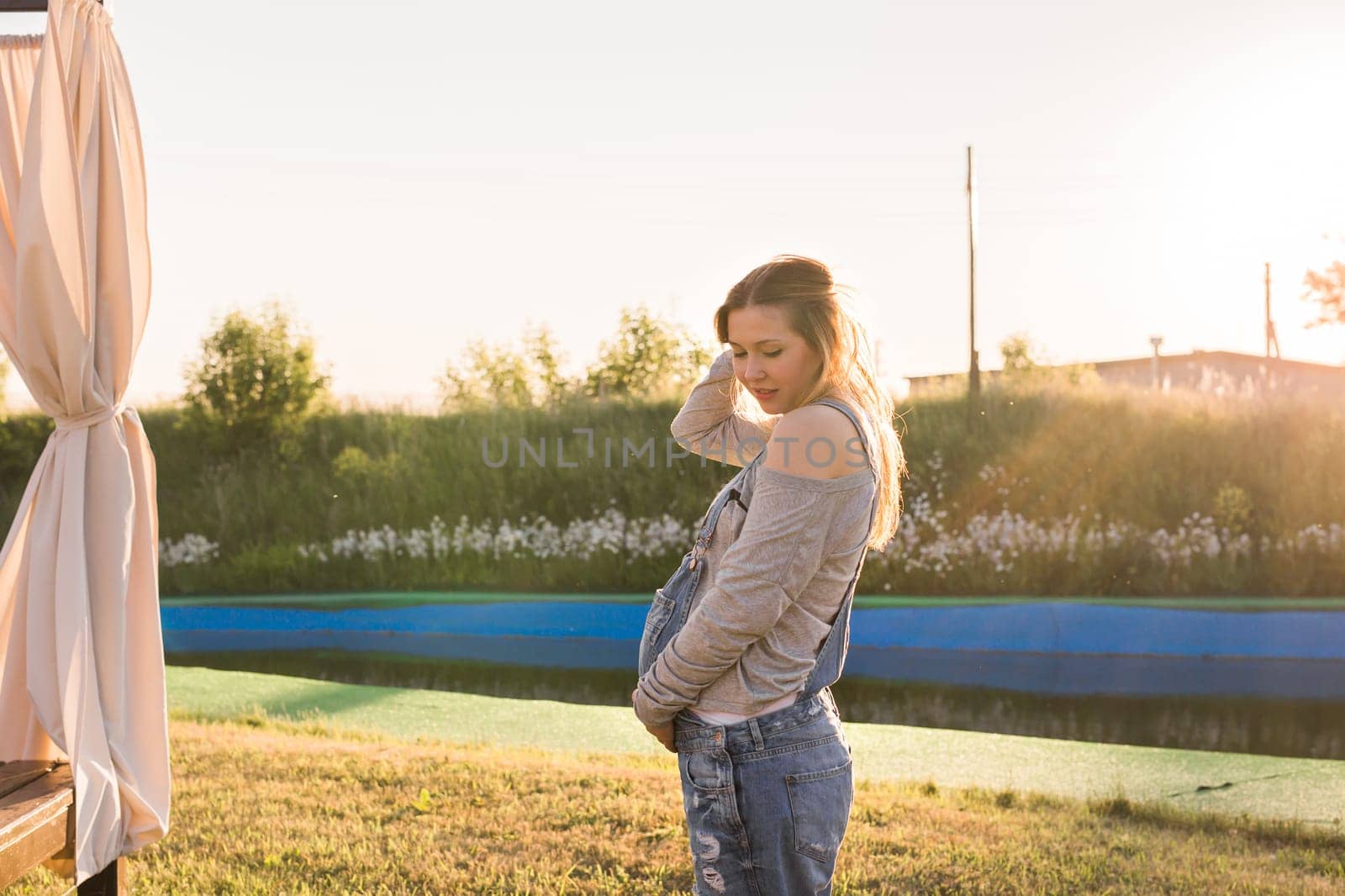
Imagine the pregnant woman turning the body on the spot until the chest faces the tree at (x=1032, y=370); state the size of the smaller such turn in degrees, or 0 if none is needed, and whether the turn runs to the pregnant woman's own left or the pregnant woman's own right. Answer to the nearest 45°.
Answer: approximately 90° to the pregnant woman's own right

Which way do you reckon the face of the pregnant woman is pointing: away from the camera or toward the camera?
toward the camera

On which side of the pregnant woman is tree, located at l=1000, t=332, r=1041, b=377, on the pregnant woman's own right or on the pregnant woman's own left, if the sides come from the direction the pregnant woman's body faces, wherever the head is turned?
on the pregnant woman's own right

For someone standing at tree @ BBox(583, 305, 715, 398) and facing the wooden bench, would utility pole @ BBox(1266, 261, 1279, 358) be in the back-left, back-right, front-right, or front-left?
back-left

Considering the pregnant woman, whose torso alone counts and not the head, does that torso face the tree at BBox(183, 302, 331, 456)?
no

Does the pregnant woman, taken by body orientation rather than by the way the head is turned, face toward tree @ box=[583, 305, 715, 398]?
no

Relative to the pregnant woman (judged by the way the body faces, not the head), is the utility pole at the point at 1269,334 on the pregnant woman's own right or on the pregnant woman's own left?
on the pregnant woman's own right

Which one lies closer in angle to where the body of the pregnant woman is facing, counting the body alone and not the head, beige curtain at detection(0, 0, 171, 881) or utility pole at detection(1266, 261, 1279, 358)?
the beige curtain

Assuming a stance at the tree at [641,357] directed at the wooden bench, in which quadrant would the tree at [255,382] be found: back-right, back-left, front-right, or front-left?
front-right

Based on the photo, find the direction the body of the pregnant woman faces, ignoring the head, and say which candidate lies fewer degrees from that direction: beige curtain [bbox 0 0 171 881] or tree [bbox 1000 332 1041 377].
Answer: the beige curtain

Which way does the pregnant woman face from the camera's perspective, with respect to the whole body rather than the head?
to the viewer's left
